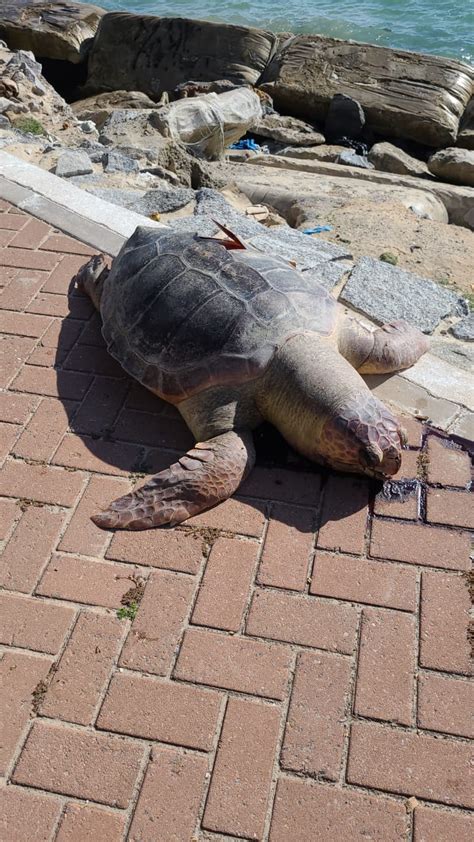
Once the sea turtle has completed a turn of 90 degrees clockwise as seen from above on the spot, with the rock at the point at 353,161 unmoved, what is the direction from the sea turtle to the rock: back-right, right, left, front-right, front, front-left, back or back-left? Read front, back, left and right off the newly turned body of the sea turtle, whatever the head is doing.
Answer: back-right

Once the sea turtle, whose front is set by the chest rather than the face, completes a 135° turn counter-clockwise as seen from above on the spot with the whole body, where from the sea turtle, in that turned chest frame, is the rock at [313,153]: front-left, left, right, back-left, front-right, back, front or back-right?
front

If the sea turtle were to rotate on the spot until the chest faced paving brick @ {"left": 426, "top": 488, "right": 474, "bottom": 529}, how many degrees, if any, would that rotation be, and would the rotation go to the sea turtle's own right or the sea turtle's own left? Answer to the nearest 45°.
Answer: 0° — it already faces it

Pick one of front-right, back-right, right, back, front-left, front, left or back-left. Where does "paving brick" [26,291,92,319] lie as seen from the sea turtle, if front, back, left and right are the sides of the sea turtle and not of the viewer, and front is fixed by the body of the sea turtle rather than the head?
back

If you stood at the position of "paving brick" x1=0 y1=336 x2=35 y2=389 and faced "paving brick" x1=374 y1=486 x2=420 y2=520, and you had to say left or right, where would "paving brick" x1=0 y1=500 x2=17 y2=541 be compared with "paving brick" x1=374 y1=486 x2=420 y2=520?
right

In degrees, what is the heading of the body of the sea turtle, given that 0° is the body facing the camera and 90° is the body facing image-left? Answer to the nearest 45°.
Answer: approximately 315°

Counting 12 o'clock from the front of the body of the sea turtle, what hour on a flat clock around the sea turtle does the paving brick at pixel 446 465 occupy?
The paving brick is roughly at 11 o'clock from the sea turtle.

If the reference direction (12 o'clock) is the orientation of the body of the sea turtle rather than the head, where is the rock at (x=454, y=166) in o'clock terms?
The rock is roughly at 8 o'clock from the sea turtle.

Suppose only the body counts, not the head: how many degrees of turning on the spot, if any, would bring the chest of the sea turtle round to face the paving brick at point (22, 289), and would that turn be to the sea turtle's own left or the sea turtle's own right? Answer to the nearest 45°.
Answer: approximately 180°

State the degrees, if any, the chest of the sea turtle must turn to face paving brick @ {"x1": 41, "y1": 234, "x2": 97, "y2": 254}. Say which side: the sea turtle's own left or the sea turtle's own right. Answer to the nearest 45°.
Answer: approximately 180°

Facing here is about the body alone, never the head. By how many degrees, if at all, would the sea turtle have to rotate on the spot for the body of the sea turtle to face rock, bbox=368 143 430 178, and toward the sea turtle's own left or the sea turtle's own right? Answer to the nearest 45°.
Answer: approximately 135° to the sea turtle's own left

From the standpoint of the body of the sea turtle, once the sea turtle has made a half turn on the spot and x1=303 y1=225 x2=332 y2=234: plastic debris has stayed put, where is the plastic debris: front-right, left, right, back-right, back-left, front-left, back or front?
front-right

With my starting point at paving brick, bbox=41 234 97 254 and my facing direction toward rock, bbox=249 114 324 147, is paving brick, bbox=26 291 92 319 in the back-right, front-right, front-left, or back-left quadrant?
back-right

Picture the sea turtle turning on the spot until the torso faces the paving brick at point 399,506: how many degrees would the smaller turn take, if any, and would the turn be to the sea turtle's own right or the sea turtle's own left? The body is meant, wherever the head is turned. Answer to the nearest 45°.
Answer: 0° — it already faces it

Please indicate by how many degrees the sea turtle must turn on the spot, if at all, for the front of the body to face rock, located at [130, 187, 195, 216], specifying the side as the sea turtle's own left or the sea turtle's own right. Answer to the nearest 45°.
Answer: approximately 135° to the sea turtle's own left

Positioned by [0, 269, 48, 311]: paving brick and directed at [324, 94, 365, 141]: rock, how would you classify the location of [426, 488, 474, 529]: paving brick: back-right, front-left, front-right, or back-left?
back-right
